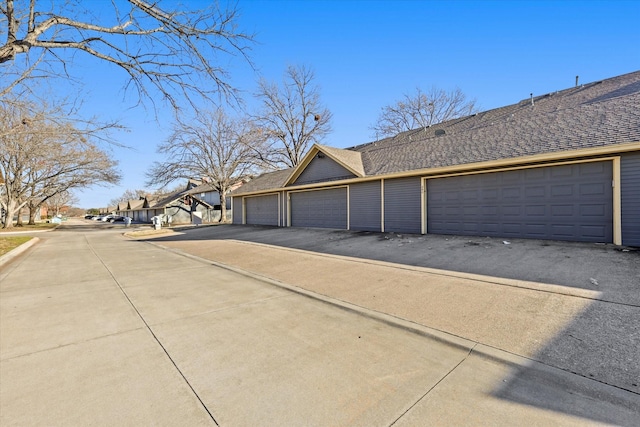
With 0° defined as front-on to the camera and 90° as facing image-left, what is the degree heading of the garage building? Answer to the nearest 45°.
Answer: approximately 45°
